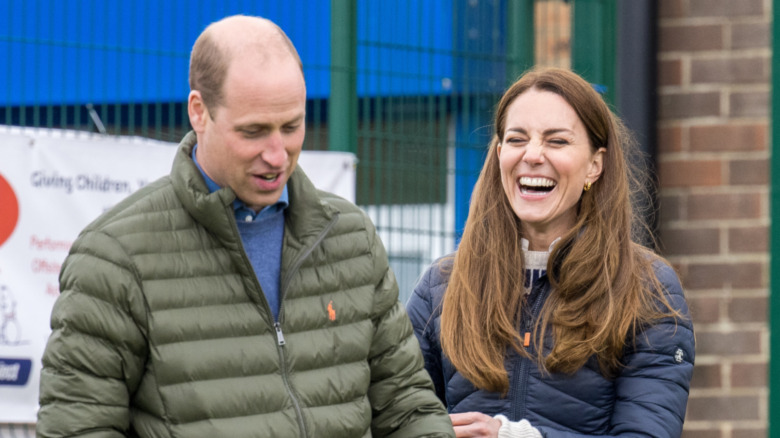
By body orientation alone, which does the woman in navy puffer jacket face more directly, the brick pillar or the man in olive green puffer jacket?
the man in olive green puffer jacket

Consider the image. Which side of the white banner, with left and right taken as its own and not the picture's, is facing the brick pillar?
left

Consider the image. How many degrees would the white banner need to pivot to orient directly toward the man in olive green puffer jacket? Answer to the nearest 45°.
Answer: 0° — it already faces them

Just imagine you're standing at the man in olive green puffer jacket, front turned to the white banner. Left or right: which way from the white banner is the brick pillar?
right

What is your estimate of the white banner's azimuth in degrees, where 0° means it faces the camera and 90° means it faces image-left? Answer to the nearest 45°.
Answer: approximately 0°

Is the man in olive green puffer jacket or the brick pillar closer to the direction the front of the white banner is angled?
the man in olive green puffer jacket

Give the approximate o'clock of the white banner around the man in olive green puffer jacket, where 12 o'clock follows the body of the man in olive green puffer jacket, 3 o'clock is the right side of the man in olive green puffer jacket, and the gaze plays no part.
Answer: The white banner is roughly at 7 o'clock from the man in olive green puffer jacket.

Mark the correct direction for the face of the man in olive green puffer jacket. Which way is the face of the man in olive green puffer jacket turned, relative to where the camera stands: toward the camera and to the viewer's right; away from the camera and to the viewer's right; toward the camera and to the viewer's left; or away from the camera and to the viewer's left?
toward the camera and to the viewer's right
